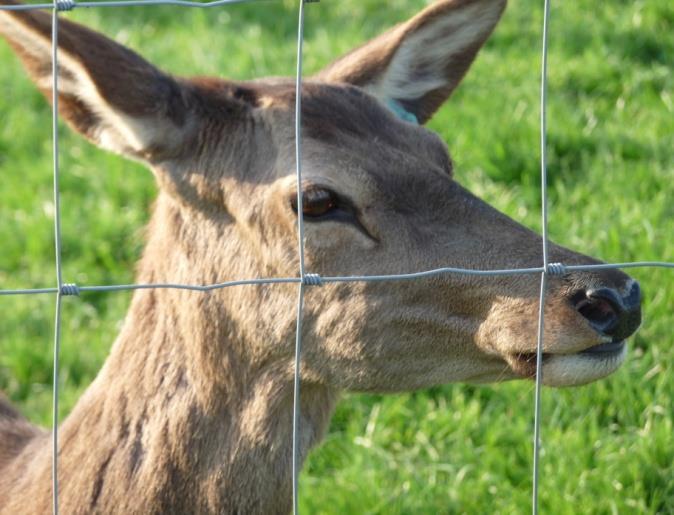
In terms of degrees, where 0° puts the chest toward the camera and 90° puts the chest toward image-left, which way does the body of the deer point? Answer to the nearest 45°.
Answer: approximately 270°
